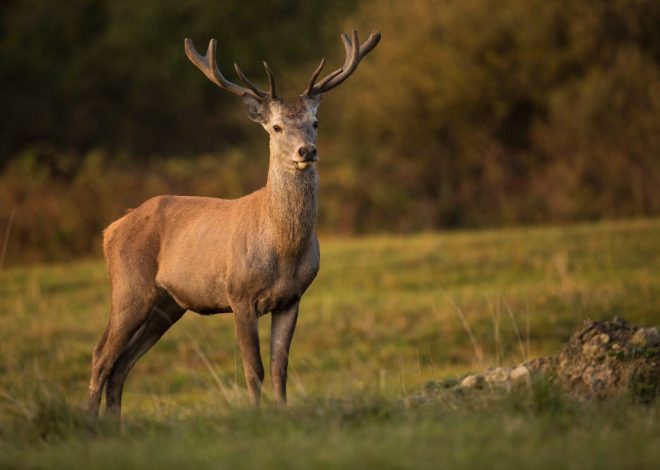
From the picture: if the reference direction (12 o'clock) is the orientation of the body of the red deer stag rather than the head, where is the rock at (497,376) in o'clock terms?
The rock is roughly at 11 o'clock from the red deer stag.

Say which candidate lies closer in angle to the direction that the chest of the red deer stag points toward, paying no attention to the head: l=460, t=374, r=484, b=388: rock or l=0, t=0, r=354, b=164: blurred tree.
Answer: the rock

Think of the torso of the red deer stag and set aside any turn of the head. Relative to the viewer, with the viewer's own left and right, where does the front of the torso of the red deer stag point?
facing the viewer and to the right of the viewer

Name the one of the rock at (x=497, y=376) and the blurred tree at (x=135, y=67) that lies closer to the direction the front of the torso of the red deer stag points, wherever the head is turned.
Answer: the rock

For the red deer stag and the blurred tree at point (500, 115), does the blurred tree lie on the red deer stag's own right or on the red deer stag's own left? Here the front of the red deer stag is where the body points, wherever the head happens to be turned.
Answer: on the red deer stag's own left

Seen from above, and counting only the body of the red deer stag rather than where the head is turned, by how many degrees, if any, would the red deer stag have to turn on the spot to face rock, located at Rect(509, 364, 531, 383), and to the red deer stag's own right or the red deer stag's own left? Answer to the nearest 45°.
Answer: approximately 45° to the red deer stag's own left

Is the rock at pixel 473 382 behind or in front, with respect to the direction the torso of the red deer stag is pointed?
in front

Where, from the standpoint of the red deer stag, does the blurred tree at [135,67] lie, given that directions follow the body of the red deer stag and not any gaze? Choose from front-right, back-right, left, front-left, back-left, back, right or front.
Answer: back-left

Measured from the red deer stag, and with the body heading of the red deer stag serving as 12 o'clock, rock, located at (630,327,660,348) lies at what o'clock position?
The rock is roughly at 11 o'clock from the red deer stag.
